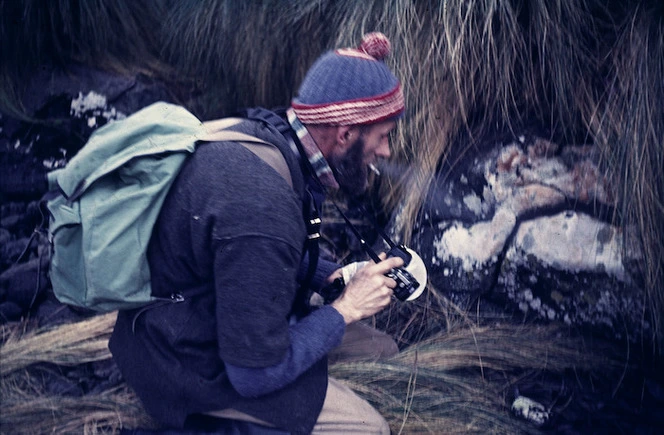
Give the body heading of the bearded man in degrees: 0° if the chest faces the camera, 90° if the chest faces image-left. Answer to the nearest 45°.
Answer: approximately 270°

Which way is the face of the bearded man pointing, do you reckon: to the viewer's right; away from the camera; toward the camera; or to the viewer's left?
to the viewer's right

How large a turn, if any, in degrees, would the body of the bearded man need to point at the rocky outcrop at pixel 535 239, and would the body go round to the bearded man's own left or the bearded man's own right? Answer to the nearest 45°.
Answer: approximately 45° to the bearded man's own left
